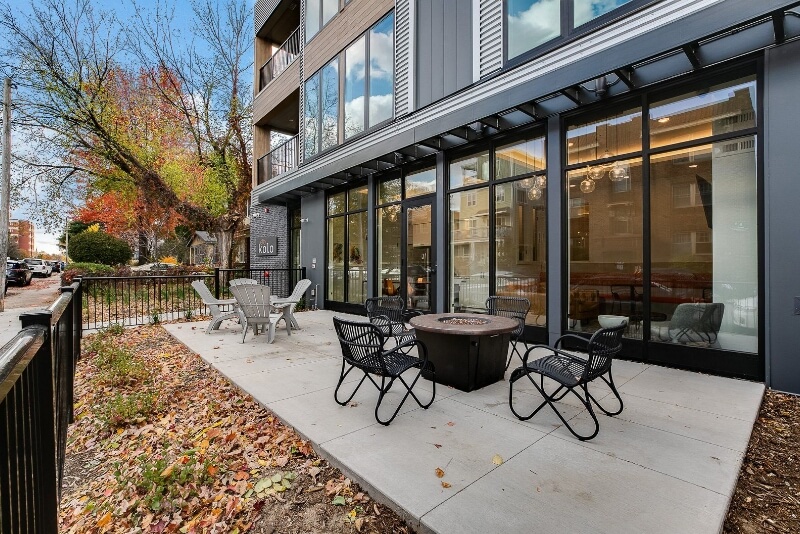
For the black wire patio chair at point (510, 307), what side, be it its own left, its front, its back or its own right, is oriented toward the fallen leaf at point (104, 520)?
front

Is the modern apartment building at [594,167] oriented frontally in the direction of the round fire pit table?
yes

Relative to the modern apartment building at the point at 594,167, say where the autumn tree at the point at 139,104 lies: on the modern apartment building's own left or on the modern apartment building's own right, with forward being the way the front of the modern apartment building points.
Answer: on the modern apartment building's own right

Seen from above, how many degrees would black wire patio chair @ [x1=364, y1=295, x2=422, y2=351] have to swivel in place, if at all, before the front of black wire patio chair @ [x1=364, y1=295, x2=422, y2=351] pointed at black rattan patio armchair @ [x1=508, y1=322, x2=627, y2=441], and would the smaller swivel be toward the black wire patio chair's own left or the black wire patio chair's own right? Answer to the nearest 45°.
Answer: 0° — it already faces it

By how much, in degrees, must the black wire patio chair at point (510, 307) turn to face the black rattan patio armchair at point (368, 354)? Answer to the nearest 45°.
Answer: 0° — it already faces it

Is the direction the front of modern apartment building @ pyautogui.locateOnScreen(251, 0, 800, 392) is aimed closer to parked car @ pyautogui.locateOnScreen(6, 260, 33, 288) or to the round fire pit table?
the round fire pit table

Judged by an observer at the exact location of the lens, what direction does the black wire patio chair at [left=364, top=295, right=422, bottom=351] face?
facing the viewer and to the right of the viewer

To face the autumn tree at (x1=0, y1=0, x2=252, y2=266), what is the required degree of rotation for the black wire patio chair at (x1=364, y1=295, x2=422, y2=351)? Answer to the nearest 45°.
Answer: approximately 180°

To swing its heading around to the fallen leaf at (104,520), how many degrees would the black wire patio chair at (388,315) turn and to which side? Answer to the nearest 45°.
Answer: approximately 90° to its right

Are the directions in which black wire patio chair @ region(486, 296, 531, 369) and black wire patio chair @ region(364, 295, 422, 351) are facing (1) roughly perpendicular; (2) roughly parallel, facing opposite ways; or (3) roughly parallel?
roughly perpendicular

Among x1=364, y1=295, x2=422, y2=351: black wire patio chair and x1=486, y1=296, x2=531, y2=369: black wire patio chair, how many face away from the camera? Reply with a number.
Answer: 0

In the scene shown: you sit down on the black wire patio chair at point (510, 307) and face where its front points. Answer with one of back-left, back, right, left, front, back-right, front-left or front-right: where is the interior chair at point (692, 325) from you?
back-left

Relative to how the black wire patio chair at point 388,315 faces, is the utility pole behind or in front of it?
behind

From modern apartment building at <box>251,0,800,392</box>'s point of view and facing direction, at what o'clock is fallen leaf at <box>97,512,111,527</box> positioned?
The fallen leaf is roughly at 12 o'clock from the modern apartment building.

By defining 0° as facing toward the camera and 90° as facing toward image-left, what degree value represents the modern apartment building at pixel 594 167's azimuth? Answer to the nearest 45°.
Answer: approximately 45°
